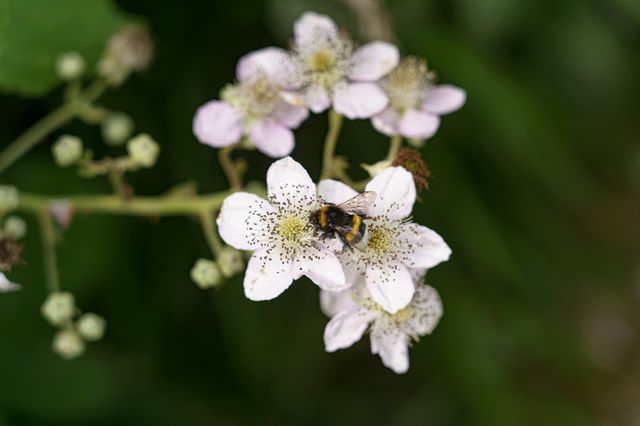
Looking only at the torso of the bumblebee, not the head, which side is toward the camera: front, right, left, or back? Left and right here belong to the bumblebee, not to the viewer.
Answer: left

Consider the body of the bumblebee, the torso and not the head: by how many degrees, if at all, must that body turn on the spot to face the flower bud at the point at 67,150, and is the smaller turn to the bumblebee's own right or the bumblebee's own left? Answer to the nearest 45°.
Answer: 0° — it already faces it

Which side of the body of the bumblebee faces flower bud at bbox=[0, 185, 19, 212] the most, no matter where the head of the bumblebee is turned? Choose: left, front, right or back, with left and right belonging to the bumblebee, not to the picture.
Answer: front

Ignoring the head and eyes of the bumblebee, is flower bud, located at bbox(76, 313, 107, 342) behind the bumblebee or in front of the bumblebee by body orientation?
in front

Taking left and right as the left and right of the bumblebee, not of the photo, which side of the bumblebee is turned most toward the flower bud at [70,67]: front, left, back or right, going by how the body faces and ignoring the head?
front
